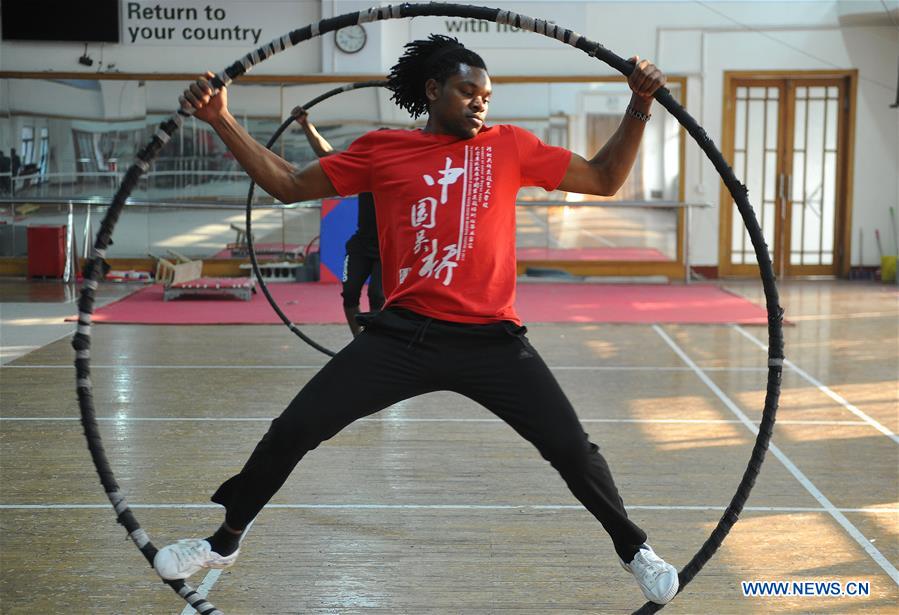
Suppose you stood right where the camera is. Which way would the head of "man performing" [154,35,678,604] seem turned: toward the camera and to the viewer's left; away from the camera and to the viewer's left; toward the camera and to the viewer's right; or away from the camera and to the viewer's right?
toward the camera and to the viewer's right

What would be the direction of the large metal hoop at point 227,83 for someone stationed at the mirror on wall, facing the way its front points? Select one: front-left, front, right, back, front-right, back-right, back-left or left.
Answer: front

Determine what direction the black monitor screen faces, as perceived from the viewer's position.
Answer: facing the viewer

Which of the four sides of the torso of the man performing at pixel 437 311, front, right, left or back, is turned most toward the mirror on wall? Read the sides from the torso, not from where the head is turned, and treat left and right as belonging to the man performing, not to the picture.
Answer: back

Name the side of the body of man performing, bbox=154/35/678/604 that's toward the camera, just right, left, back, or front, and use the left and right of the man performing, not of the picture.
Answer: front

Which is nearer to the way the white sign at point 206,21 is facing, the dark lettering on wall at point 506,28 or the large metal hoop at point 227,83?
the large metal hoop

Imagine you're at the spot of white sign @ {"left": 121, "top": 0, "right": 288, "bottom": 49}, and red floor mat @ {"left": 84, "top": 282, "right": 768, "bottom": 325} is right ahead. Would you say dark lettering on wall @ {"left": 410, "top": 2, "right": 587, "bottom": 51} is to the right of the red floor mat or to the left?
left

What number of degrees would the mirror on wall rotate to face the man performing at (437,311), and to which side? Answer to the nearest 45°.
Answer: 0° — it already faces them

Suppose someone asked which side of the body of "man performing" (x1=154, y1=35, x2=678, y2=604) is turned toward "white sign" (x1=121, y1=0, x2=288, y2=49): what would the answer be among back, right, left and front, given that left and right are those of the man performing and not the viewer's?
back

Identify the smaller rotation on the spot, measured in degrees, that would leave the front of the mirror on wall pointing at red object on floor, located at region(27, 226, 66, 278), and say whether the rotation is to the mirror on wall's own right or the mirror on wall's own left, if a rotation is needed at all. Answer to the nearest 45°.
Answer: approximately 90° to the mirror on wall's own right

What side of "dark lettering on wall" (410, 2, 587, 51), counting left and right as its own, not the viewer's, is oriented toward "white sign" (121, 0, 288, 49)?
right

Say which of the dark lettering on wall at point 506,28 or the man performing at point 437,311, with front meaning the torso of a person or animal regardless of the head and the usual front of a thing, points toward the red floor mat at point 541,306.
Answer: the dark lettering on wall
